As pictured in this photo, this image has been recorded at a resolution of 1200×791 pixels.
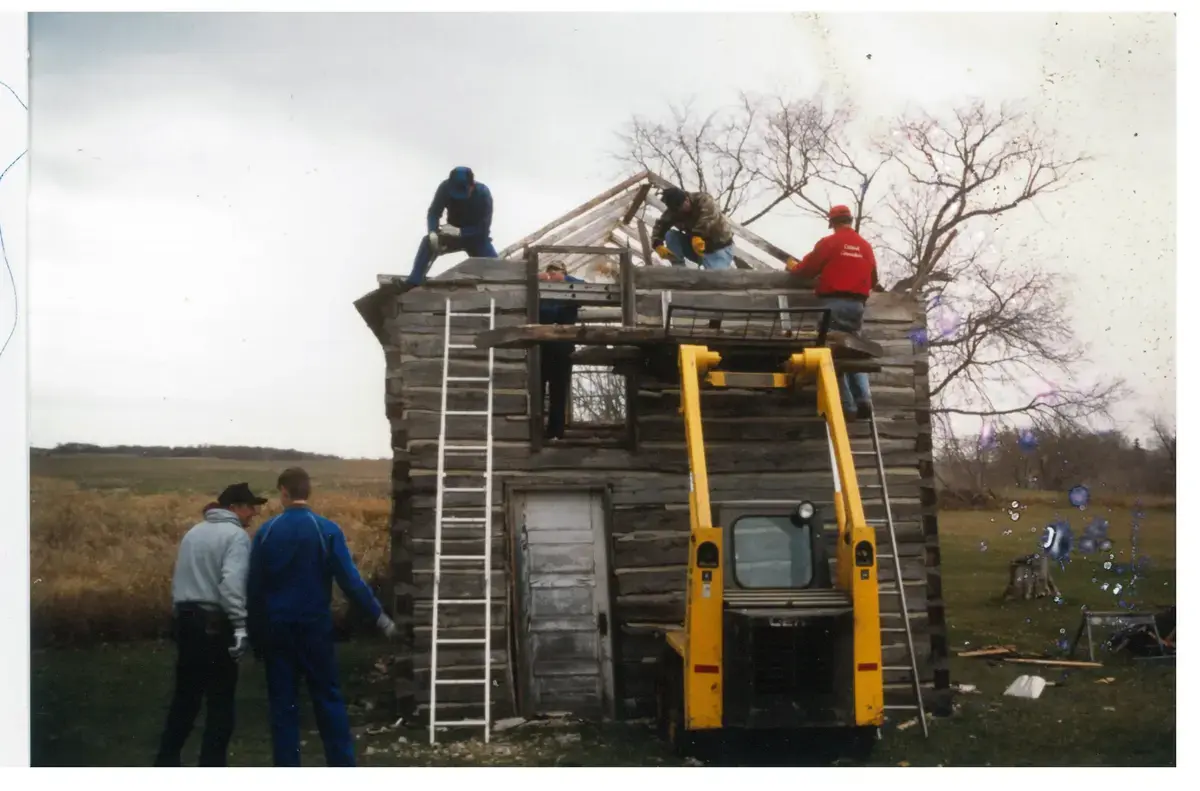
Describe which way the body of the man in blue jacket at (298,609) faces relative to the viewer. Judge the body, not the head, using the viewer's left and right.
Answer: facing away from the viewer

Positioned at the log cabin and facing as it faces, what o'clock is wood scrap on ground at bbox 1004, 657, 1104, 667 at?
The wood scrap on ground is roughly at 9 o'clock from the log cabin.

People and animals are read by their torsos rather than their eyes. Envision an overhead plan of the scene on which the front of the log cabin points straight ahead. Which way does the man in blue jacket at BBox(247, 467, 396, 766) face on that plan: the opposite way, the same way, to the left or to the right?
the opposite way

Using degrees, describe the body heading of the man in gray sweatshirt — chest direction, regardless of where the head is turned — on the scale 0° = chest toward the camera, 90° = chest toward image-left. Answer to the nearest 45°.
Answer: approximately 225°

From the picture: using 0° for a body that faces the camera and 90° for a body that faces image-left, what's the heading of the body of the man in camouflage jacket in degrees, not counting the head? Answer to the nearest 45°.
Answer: approximately 45°

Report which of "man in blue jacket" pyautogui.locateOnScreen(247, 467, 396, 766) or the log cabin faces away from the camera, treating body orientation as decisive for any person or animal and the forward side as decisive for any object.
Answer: the man in blue jacket
